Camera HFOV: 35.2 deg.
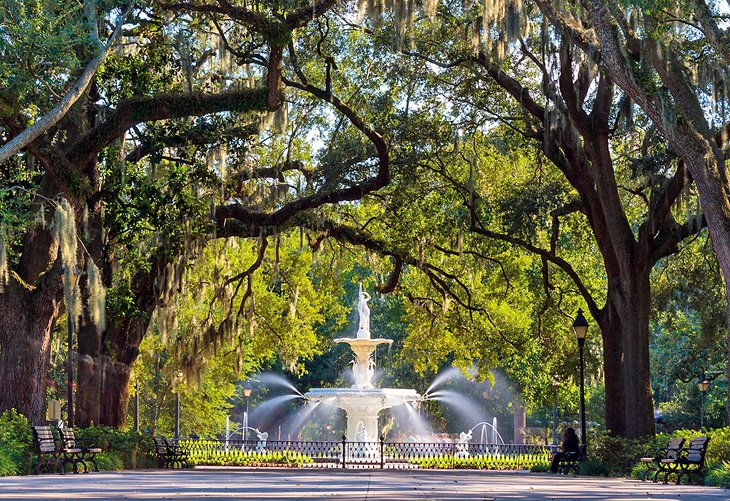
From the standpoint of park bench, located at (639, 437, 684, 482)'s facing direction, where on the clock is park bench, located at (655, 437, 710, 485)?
park bench, located at (655, 437, 710, 485) is roughly at 8 o'clock from park bench, located at (639, 437, 684, 482).

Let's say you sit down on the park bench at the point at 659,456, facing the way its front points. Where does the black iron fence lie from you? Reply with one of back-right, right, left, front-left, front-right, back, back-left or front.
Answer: front-right

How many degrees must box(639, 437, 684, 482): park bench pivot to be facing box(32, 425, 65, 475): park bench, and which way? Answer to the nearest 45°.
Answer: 0° — it already faces it

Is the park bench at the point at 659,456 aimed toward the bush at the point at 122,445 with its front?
yes

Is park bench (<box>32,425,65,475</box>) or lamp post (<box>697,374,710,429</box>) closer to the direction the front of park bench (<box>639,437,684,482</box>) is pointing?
the park bench

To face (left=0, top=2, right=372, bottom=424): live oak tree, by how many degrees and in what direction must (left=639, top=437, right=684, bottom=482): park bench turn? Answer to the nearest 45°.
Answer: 0° — it already faces it

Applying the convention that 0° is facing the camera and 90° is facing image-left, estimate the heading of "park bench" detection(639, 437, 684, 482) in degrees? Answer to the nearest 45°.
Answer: approximately 90°

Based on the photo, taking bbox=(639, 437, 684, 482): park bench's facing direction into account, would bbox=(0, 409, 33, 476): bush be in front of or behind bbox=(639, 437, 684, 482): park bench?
in front

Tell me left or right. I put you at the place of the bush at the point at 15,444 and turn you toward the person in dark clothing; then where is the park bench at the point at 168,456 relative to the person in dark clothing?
left

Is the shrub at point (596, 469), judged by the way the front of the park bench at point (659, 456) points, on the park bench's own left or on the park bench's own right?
on the park bench's own right

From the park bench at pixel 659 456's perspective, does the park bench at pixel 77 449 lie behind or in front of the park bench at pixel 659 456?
in front

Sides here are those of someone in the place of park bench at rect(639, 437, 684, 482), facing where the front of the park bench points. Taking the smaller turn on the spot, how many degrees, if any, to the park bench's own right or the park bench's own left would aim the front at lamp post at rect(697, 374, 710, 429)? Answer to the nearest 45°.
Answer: approximately 90° to the park bench's own right

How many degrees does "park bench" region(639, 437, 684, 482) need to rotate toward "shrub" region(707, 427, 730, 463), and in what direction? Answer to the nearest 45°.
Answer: approximately 180°
